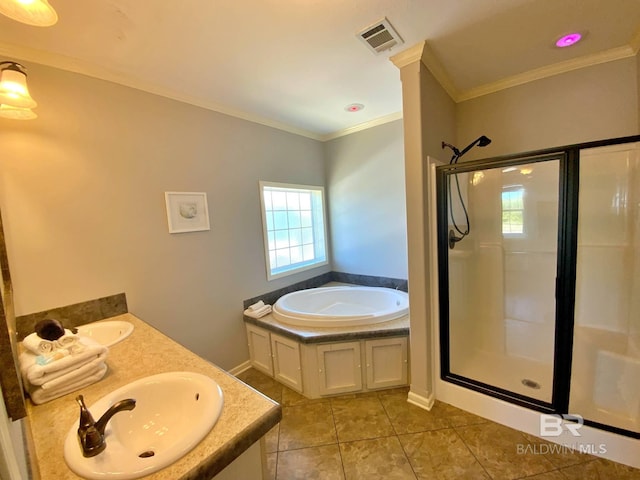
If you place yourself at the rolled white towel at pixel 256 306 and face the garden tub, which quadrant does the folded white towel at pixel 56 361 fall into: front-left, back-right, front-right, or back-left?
back-right

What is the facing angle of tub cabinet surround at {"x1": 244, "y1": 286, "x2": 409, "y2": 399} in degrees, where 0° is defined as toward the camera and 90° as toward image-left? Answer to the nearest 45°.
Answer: approximately 0°

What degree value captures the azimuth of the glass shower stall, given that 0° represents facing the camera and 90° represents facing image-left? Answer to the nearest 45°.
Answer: approximately 45°

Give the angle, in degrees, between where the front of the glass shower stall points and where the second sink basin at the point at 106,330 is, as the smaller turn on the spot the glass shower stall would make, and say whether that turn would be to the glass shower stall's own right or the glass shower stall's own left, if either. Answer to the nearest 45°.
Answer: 0° — it already faces it
